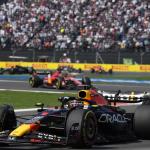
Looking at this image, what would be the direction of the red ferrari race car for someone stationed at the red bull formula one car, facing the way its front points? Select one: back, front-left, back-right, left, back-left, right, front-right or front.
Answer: back-right

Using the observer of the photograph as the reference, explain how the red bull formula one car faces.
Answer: facing the viewer and to the left of the viewer

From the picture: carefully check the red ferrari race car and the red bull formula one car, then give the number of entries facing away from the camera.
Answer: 0
